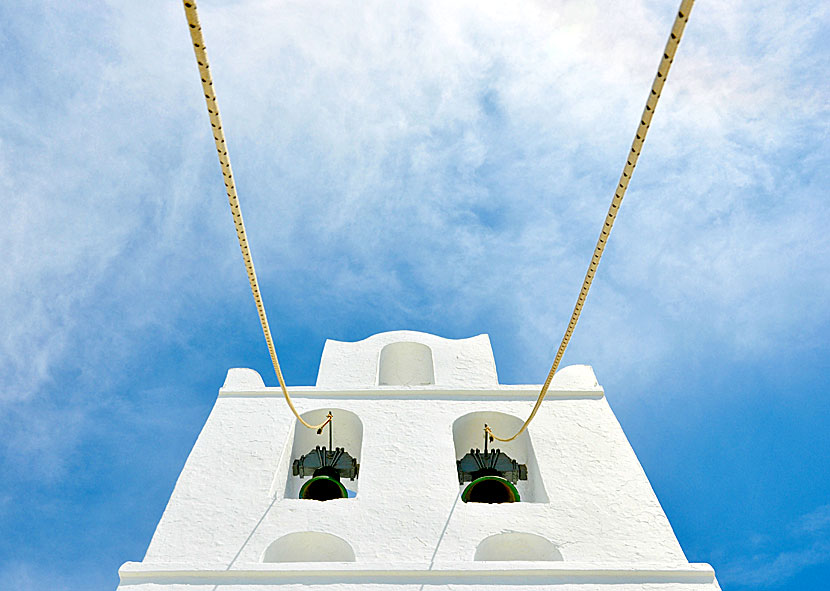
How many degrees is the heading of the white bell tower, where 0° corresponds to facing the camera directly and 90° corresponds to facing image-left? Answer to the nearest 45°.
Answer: approximately 0°
